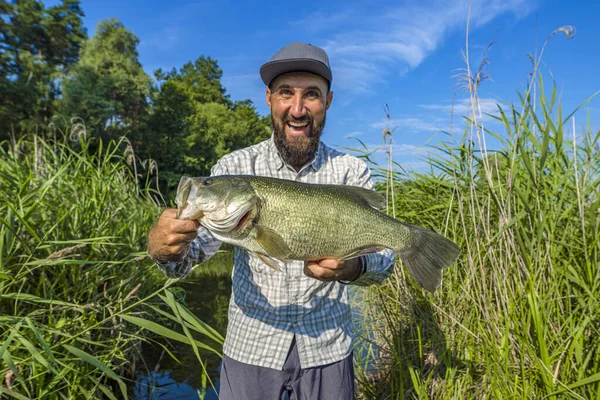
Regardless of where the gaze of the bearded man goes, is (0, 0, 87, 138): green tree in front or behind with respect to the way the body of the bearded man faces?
behind

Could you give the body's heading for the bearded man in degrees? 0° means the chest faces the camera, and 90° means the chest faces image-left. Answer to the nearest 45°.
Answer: approximately 0°

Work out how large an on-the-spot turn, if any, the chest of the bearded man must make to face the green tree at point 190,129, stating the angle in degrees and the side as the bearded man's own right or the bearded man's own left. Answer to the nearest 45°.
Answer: approximately 180°

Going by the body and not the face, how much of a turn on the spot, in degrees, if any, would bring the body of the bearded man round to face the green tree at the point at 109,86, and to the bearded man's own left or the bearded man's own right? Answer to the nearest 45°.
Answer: approximately 135° to the bearded man's own right

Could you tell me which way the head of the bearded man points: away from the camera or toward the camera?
toward the camera
